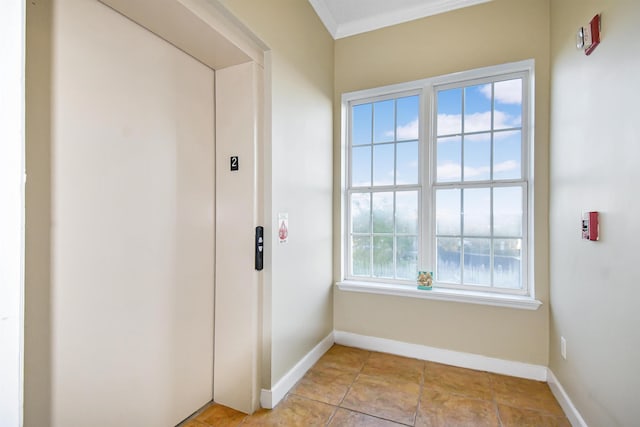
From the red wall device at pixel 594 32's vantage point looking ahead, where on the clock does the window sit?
The window is roughly at 1 o'clock from the red wall device.

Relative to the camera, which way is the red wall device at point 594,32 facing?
to the viewer's left

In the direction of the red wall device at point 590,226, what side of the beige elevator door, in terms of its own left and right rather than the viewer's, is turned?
front

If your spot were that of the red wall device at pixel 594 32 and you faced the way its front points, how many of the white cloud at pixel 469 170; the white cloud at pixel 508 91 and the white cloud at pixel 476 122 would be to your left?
0

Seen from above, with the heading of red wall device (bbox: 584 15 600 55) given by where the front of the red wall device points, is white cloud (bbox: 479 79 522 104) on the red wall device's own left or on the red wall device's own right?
on the red wall device's own right

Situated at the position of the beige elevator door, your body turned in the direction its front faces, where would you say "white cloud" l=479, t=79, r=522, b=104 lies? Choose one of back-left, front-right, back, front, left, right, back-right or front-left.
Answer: front-left

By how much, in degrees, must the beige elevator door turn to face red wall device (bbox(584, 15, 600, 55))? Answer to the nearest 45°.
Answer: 0° — it already faces it

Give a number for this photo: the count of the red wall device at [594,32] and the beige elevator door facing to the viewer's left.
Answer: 1

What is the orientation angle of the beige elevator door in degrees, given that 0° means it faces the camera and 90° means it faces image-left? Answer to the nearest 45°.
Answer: approximately 315°

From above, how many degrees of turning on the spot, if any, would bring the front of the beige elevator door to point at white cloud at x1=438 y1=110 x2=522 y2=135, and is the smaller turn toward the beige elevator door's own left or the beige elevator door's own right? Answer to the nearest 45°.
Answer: approximately 45° to the beige elevator door's own left
